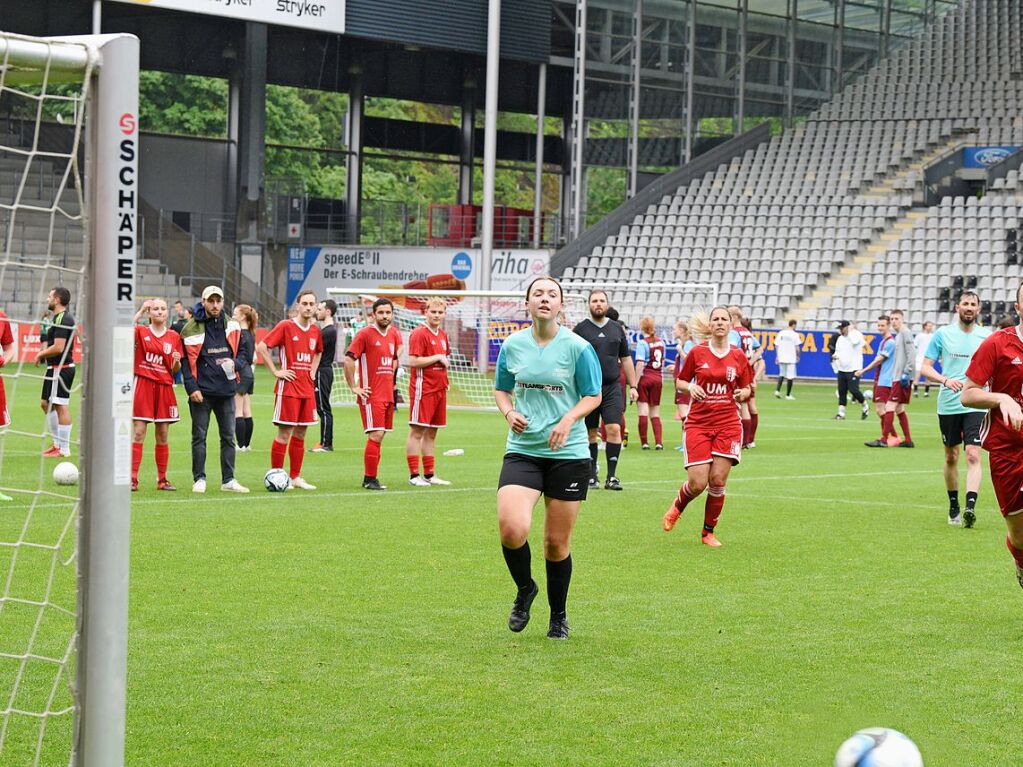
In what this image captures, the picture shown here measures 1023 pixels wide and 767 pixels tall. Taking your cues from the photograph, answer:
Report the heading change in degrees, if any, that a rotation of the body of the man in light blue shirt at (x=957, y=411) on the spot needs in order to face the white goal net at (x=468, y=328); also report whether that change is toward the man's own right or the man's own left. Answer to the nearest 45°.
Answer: approximately 135° to the man's own right

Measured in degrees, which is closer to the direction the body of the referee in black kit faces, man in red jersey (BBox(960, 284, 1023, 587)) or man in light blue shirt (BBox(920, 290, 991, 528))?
the man in red jersey

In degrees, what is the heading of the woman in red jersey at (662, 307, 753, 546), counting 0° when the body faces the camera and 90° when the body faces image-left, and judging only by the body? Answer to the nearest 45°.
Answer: approximately 0°

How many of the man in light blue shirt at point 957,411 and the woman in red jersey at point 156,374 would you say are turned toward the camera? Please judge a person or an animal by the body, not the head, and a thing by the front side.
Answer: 2

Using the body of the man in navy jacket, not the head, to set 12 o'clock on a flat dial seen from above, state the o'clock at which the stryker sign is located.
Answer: The stryker sign is roughly at 6 o'clock from the man in navy jacket.

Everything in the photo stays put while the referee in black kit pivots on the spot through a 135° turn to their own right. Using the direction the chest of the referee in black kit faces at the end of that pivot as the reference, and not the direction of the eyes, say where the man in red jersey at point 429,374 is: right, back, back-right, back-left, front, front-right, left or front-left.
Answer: front-left

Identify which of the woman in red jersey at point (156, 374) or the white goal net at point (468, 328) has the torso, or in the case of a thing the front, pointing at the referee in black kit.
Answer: the white goal net

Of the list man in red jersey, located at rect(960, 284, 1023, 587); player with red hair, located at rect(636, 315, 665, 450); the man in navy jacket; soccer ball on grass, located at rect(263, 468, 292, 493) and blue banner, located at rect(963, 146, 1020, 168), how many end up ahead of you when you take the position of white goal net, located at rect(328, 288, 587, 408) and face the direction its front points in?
4

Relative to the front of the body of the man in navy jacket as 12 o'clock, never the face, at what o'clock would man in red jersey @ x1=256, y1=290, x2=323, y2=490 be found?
The man in red jersey is roughly at 9 o'clock from the man in navy jacket.

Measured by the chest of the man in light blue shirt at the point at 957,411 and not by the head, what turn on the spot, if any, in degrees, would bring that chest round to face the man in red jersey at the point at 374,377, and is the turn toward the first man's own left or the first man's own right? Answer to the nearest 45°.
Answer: approximately 90° to the first man's own right

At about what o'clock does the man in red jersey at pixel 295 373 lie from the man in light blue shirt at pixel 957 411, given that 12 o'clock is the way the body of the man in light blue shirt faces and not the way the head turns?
The man in red jersey is roughly at 3 o'clock from the man in light blue shirt.
